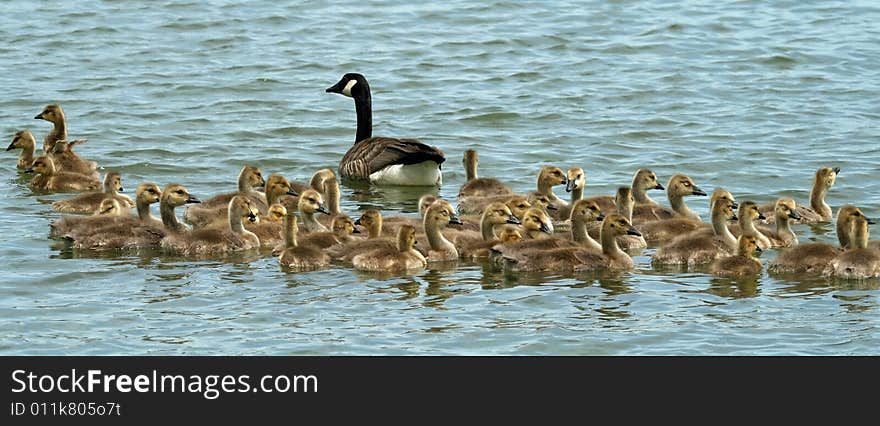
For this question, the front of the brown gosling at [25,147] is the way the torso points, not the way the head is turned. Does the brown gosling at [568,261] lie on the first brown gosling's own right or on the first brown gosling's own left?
on the first brown gosling's own left

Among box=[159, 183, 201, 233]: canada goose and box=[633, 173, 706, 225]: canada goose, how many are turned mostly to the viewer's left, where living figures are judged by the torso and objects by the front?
0

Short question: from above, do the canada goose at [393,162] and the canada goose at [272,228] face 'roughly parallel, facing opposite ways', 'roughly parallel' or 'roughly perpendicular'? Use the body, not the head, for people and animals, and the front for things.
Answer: roughly parallel, facing opposite ways

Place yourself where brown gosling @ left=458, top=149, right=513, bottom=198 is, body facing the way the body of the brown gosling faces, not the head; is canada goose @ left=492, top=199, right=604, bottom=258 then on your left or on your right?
on your left

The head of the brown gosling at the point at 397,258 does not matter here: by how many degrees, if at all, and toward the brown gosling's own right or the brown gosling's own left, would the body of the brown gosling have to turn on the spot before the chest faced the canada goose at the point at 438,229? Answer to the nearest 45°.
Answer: approximately 45° to the brown gosling's own left

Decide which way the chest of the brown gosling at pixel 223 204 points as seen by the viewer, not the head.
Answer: to the viewer's right

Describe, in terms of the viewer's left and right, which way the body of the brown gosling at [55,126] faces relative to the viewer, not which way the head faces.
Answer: facing to the left of the viewer

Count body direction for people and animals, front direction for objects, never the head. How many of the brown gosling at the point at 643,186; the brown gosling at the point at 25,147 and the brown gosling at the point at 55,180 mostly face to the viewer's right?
1

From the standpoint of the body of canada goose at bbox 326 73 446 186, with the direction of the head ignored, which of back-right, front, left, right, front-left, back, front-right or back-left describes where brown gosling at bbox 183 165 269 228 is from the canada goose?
front-left

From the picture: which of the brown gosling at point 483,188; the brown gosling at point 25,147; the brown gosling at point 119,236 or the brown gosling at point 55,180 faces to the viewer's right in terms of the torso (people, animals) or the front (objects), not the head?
the brown gosling at point 119,236

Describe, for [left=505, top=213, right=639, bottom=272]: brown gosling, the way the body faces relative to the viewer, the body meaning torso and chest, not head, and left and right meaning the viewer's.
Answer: facing to the right of the viewer

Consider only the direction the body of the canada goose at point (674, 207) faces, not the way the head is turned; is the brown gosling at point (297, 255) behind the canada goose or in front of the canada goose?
behind

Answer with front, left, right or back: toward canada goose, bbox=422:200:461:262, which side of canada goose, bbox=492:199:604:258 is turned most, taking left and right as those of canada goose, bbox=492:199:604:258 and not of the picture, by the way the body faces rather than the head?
back

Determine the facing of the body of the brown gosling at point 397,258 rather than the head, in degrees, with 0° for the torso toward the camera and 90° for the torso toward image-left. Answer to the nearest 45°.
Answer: approximately 270°

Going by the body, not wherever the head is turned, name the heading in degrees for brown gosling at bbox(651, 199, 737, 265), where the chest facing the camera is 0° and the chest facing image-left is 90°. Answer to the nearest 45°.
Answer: approximately 270°

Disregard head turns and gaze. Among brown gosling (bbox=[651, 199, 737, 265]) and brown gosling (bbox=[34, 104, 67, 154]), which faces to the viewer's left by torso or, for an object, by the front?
brown gosling (bbox=[34, 104, 67, 154])

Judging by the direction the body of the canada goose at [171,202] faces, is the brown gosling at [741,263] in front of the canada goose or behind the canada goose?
in front

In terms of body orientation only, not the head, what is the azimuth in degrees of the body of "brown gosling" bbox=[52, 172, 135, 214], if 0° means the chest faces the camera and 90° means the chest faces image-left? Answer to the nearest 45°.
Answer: approximately 270°

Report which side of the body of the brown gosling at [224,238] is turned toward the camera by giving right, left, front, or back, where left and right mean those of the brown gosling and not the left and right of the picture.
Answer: right
